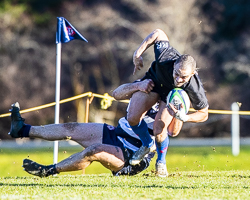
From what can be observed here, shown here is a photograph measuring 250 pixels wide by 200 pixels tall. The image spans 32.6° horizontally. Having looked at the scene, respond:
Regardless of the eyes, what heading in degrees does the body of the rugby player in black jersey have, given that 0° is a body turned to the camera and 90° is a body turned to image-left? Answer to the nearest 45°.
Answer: approximately 0°

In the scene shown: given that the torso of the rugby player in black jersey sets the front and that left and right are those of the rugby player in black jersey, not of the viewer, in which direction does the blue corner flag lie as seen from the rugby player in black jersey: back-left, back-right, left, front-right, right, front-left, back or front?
back-right
